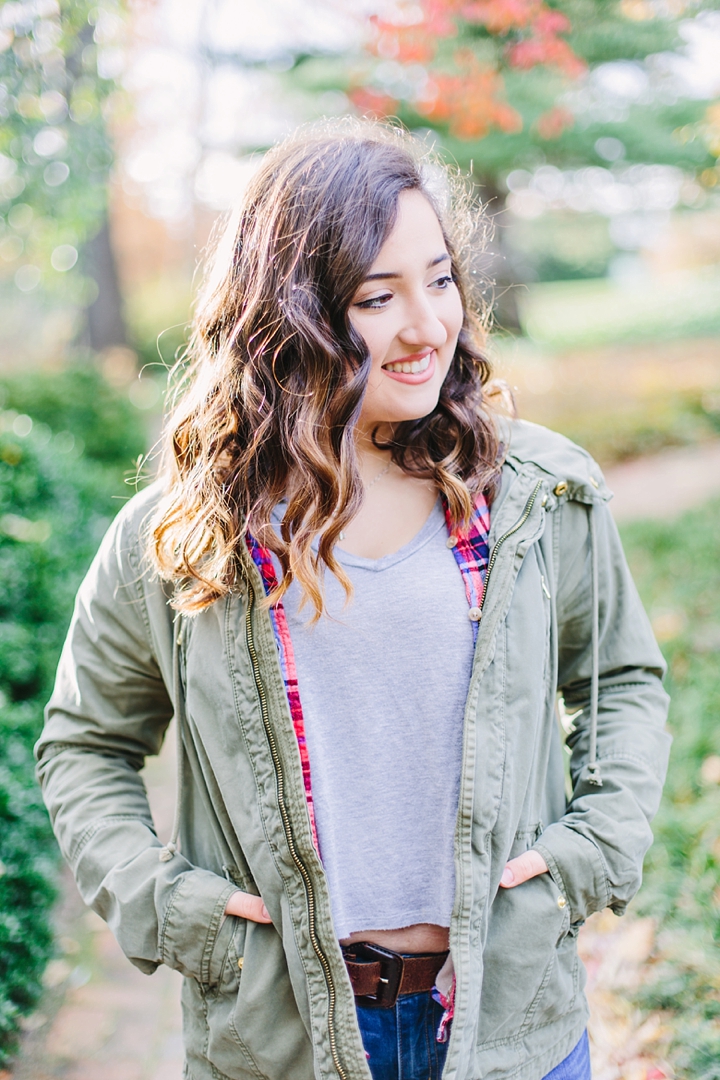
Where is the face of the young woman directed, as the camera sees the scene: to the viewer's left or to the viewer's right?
to the viewer's right

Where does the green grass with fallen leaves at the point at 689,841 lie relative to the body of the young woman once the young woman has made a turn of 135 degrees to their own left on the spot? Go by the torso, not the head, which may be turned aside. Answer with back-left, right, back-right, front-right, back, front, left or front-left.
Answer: front

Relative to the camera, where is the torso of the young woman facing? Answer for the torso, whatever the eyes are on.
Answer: toward the camera

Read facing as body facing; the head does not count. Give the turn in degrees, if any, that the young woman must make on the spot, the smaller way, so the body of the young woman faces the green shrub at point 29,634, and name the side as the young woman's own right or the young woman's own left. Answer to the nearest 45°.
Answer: approximately 135° to the young woman's own right
